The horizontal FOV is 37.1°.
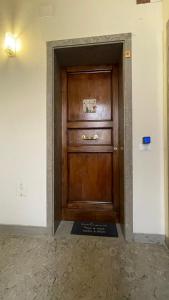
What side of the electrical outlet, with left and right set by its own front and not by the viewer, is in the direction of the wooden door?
left

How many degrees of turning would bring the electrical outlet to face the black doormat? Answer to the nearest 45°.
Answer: approximately 90° to its left

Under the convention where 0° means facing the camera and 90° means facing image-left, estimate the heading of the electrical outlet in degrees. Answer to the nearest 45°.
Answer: approximately 0°
